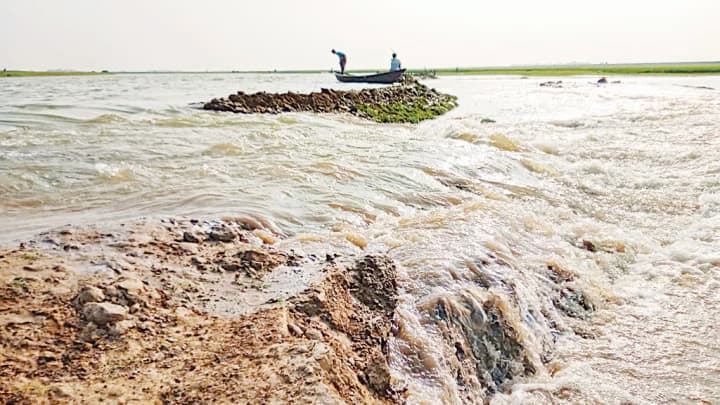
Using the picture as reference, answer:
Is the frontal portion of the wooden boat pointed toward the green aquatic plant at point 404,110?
no

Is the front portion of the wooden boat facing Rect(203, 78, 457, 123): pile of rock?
no

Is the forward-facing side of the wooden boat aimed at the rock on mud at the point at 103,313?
no
